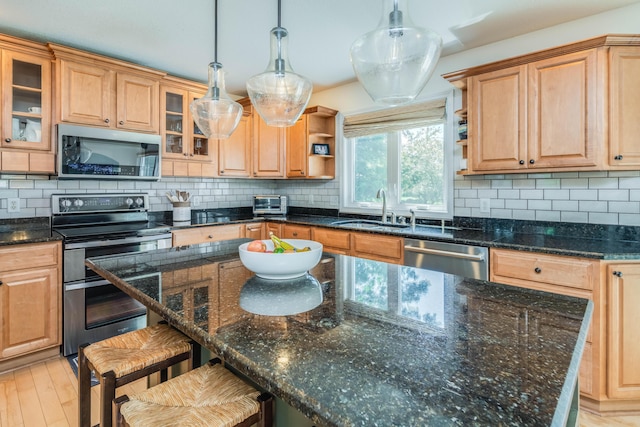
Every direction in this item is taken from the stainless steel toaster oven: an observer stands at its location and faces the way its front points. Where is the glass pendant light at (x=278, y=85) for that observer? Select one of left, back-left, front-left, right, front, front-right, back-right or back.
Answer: front

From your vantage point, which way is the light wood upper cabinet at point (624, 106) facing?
toward the camera

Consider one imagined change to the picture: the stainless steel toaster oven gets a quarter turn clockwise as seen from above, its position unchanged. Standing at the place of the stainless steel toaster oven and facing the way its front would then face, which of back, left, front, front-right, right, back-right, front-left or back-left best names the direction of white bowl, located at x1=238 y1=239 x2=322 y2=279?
left

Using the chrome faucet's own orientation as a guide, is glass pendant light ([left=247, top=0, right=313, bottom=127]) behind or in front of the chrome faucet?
in front

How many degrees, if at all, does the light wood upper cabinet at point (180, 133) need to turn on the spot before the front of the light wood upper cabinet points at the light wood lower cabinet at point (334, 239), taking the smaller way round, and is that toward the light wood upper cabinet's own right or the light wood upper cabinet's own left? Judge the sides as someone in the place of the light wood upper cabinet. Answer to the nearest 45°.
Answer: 0° — it already faces it

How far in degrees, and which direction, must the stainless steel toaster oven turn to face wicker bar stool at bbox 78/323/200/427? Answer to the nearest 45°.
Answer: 0° — it already faces it

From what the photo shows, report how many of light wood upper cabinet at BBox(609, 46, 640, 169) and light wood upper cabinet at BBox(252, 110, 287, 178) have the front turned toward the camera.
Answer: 2

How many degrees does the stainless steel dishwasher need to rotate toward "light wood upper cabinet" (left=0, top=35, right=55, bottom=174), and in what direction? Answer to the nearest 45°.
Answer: approximately 45° to its right

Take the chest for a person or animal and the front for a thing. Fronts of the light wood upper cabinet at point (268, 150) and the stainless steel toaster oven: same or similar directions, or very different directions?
same or similar directions

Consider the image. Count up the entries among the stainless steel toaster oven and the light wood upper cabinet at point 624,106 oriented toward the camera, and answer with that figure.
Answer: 2

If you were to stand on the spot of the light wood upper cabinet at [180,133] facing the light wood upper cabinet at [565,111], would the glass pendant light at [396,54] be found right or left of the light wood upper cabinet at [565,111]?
right

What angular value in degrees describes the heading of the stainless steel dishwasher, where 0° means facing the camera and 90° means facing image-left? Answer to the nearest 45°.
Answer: approximately 45°

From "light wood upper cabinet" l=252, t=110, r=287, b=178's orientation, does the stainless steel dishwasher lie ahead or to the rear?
ahead

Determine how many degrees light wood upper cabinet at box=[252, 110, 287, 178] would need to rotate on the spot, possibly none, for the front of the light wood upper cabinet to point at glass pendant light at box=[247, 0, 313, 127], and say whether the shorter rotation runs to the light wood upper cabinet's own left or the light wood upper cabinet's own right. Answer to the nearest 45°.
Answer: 0° — it already faces it

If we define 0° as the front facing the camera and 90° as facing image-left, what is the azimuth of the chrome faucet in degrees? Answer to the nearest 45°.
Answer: approximately 45°

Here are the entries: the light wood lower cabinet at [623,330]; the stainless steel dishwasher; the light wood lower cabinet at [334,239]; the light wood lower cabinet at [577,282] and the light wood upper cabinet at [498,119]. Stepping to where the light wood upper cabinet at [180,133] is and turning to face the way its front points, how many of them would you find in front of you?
5

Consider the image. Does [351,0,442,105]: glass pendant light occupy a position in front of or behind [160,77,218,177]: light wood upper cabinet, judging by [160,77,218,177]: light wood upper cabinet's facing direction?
in front

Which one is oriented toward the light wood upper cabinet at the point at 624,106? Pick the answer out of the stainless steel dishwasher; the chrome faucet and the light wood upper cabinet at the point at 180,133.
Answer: the light wood upper cabinet at the point at 180,133

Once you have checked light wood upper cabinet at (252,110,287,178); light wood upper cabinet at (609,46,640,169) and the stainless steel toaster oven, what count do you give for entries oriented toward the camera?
3
